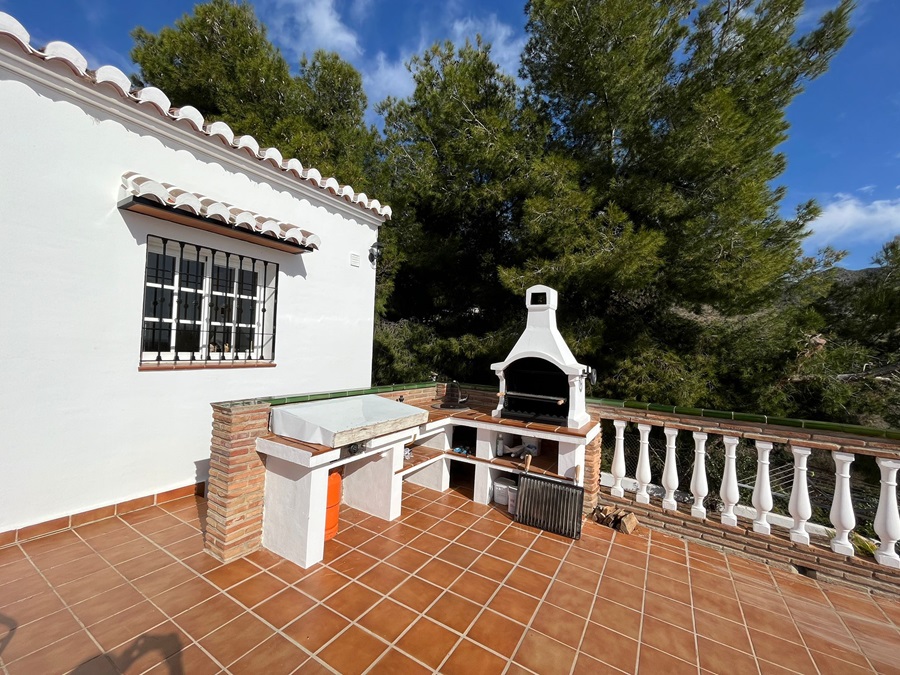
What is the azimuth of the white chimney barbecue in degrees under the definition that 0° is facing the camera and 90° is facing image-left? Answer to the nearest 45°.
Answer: approximately 45°

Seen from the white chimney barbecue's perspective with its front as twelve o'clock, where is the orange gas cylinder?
The orange gas cylinder is roughly at 12 o'clock from the white chimney barbecue.
